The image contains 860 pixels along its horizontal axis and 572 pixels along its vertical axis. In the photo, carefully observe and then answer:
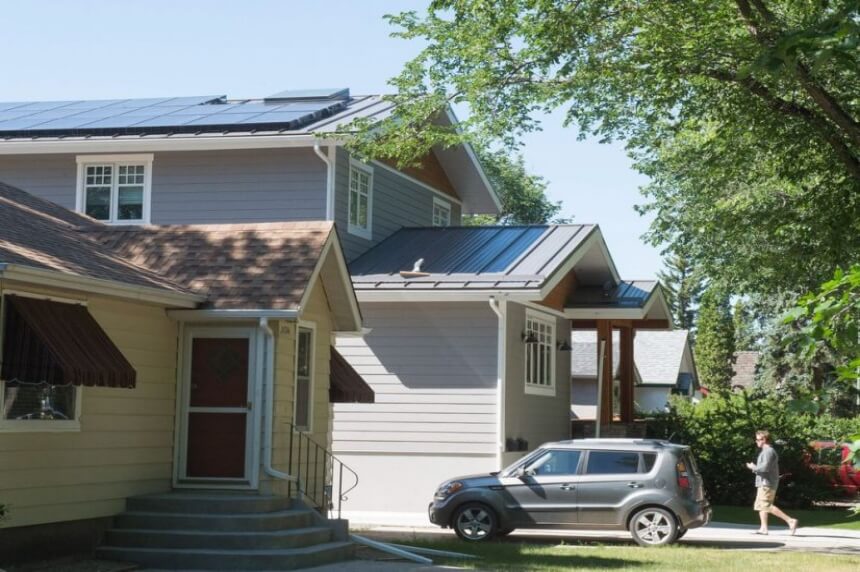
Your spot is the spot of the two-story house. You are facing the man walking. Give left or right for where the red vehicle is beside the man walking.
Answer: left

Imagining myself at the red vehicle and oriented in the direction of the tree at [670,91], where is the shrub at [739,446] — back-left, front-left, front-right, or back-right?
front-right

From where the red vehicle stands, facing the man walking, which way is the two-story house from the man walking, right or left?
right

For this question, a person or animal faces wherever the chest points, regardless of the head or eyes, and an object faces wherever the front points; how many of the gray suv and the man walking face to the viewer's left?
2

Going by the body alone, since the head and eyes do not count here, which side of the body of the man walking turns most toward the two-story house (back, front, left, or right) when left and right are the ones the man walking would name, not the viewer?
front

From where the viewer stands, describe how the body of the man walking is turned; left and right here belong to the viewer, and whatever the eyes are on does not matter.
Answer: facing to the left of the viewer

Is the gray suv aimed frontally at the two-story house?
no

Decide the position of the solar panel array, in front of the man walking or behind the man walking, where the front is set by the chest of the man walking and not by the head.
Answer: in front

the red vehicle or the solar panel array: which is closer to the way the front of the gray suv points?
the solar panel array

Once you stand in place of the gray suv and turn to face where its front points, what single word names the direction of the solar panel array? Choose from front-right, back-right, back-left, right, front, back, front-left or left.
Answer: front-right

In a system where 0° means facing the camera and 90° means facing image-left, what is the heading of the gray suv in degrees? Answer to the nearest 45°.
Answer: approximately 90°

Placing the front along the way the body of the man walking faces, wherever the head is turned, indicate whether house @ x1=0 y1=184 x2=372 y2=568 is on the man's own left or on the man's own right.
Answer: on the man's own left

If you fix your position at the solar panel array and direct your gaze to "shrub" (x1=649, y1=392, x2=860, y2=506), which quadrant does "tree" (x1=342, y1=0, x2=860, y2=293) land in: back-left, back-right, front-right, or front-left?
front-right

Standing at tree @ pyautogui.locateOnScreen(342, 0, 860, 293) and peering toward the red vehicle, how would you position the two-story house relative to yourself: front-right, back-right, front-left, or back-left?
front-left

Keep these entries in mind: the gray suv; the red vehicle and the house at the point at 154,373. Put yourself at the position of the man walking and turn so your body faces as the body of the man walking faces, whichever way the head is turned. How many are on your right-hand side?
1
